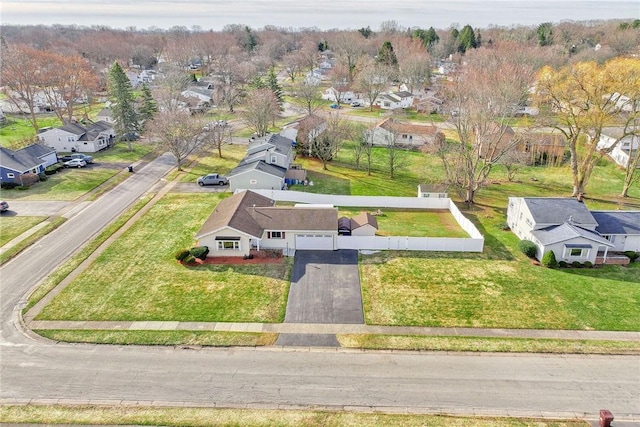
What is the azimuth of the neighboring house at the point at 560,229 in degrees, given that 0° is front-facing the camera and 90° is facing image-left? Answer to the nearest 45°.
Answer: approximately 0°

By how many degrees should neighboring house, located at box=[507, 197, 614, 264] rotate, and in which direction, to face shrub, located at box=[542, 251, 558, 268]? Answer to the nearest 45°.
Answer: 0° — it already faces it

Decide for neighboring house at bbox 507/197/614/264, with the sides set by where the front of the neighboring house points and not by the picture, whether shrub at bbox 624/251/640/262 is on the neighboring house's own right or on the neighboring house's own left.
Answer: on the neighboring house's own left

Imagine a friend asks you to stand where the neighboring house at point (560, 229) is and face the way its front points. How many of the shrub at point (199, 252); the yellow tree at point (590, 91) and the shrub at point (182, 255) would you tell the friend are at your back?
1

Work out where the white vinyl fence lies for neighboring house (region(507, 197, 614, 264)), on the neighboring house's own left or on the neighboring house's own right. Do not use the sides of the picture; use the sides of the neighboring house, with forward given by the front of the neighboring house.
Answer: on the neighboring house's own right

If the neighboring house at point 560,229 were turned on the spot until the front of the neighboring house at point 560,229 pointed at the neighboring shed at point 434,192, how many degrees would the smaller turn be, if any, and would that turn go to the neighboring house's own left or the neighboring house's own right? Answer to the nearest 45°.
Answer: approximately 135° to the neighboring house's own right

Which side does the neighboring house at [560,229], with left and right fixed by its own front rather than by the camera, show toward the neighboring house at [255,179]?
right

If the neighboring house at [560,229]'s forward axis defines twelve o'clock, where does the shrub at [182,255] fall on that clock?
The shrub is roughly at 2 o'clock from the neighboring house.
